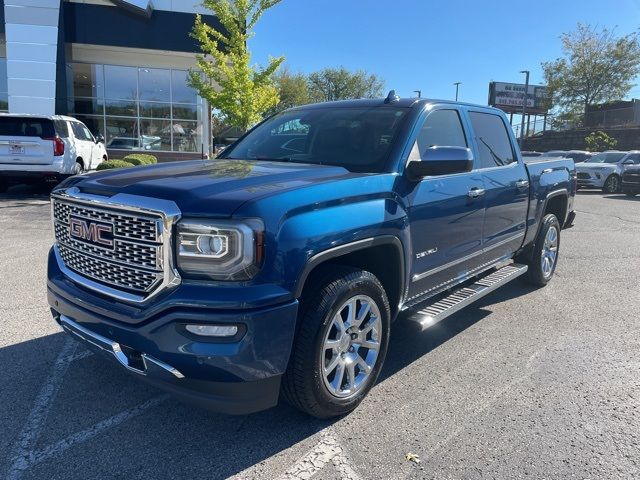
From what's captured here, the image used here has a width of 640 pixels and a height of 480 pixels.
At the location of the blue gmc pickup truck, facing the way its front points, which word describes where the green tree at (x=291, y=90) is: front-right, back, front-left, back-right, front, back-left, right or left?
back-right

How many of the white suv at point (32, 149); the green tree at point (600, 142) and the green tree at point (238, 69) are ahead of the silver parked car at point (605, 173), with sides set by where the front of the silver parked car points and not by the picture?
2

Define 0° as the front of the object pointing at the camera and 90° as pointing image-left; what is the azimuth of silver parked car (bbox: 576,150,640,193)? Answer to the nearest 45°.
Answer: approximately 45°

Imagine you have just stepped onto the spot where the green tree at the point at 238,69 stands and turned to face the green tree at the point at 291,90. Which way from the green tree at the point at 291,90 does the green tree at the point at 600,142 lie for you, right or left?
right

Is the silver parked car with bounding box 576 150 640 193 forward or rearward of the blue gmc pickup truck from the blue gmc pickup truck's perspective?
rearward

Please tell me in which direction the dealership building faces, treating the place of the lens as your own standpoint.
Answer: facing the viewer

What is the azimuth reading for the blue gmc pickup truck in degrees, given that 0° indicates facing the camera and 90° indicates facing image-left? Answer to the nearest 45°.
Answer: approximately 45°

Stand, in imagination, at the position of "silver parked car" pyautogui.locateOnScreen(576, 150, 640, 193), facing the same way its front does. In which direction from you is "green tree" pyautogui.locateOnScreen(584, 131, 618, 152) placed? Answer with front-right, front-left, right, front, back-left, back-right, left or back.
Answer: back-right

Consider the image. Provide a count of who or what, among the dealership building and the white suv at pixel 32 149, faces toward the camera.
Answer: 1

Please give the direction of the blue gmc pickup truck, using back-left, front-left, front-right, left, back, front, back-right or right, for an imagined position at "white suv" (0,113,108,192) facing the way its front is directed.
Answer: back-right

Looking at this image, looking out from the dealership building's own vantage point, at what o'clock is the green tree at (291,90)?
The green tree is roughly at 7 o'clock from the dealership building.
